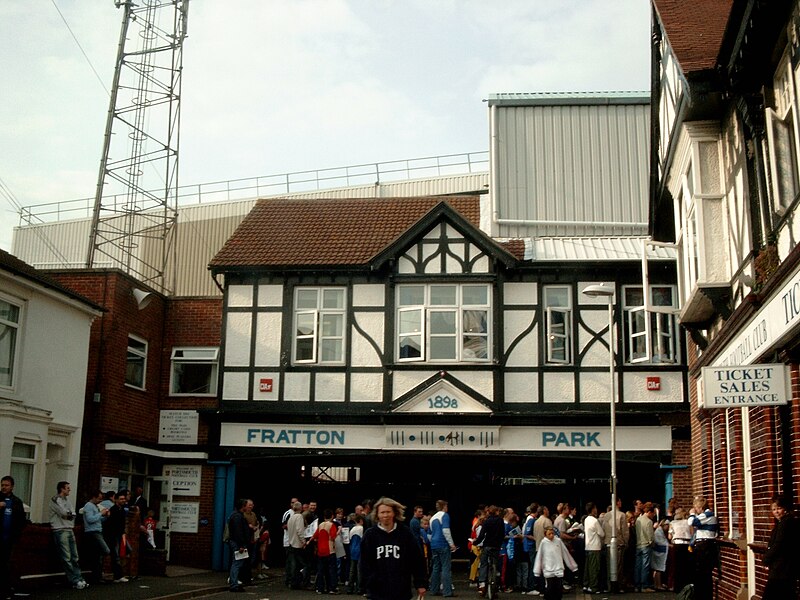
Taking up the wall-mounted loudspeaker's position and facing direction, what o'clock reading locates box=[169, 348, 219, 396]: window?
The window is roughly at 9 o'clock from the wall-mounted loudspeaker.

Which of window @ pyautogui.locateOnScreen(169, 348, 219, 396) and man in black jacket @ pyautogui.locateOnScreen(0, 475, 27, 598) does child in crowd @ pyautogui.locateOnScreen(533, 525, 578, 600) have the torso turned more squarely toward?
the man in black jacket

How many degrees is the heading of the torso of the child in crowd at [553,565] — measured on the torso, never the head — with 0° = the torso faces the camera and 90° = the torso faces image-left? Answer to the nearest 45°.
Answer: approximately 0°

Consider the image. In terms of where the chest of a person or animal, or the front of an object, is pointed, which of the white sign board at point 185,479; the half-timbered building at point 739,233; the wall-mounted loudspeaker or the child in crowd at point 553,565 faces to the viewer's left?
the half-timbered building

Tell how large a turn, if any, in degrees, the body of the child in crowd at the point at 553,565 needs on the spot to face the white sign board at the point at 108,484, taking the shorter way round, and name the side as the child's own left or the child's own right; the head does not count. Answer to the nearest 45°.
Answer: approximately 135° to the child's own right

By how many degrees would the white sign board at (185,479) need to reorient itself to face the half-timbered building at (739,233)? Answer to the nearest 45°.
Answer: approximately 45° to its left

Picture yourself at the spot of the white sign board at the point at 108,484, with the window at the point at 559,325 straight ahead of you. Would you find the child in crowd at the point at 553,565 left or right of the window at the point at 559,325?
right
